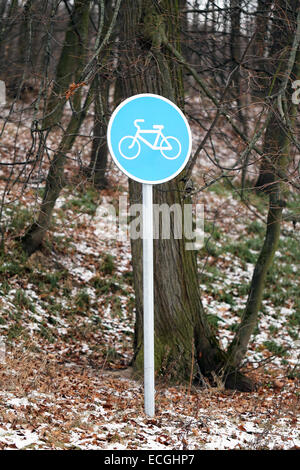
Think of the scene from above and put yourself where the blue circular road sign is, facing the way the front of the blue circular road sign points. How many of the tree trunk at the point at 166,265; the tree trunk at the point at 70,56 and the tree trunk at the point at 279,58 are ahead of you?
0

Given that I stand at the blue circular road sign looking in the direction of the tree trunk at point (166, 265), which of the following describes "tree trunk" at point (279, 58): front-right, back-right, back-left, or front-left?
front-right

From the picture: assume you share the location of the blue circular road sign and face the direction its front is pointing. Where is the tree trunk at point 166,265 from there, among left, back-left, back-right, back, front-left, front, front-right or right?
back

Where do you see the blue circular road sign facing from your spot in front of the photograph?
facing the viewer

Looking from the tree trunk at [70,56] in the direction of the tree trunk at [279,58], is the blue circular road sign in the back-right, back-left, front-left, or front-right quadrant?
front-right

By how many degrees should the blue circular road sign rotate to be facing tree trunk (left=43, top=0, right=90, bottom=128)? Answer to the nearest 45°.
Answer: approximately 180°

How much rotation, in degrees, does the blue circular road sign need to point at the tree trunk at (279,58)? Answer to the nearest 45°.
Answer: approximately 135° to its left
